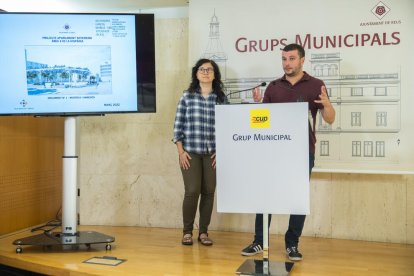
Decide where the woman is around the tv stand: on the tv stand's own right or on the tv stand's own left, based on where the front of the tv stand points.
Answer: on the tv stand's own left

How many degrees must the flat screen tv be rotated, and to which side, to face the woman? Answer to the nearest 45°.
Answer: approximately 90° to its left

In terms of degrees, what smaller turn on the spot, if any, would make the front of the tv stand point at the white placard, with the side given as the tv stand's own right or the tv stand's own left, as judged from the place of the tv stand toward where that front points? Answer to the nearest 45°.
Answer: approximately 45° to the tv stand's own left

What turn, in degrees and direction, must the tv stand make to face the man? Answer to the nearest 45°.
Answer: approximately 45° to its left

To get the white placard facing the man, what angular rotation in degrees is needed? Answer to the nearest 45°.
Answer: approximately 180°

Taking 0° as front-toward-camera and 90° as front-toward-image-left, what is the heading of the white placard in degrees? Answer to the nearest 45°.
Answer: approximately 0°

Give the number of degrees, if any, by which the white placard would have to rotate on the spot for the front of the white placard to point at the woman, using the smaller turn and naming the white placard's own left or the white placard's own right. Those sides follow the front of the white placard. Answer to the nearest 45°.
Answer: approximately 135° to the white placard's own right

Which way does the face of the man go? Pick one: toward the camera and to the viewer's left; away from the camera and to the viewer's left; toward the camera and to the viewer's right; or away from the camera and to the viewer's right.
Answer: toward the camera and to the viewer's left
